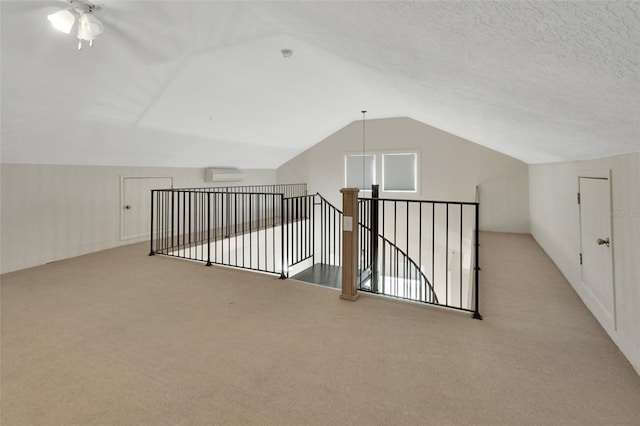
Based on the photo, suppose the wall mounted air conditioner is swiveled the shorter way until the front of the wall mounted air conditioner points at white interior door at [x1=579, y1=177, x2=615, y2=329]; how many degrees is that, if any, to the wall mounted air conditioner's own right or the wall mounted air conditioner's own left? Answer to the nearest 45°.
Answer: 0° — it already faces it

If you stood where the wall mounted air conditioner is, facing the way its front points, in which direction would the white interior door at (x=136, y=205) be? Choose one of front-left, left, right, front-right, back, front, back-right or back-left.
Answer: right

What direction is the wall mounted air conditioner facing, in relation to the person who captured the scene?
facing the viewer and to the right of the viewer
